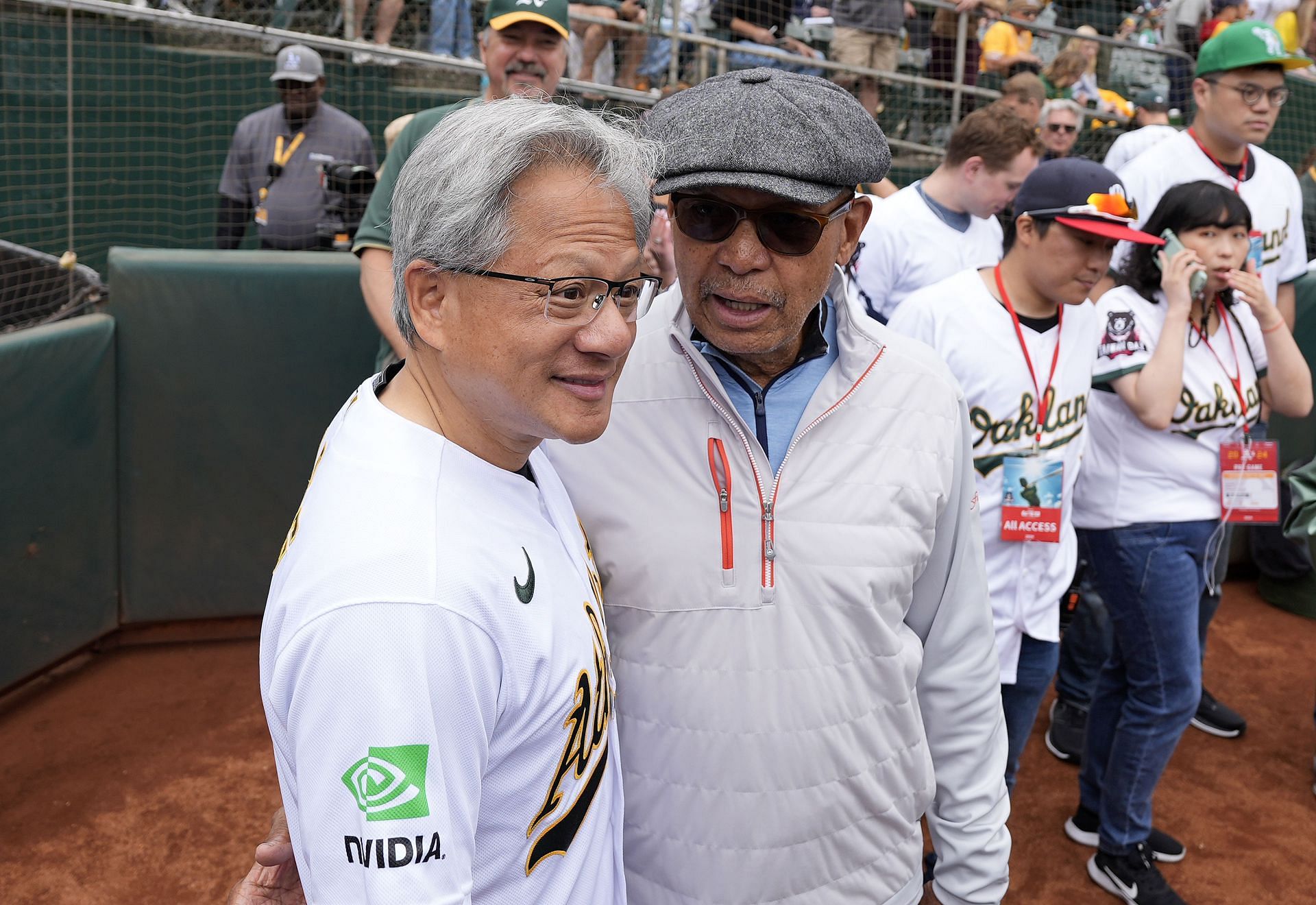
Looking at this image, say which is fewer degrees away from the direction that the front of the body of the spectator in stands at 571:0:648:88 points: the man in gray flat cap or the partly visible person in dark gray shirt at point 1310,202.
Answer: the man in gray flat cap

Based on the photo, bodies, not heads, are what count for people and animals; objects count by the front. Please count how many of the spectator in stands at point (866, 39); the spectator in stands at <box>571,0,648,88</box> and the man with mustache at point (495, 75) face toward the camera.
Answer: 3

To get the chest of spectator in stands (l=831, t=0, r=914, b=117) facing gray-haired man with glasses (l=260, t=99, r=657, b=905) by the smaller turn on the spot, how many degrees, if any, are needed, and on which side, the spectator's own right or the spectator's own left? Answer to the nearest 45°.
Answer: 0° — they already face them

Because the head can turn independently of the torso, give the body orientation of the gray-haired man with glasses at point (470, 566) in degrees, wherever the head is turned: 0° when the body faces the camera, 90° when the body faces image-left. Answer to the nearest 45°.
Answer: approximately 315°

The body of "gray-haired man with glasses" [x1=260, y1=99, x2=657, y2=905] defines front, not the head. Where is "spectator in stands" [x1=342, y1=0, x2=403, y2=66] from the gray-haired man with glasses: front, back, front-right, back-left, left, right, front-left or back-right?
back-left

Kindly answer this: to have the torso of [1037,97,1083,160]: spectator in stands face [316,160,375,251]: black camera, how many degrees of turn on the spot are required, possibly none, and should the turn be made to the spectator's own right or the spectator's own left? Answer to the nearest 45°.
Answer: approximately 45° to the spectator's own right

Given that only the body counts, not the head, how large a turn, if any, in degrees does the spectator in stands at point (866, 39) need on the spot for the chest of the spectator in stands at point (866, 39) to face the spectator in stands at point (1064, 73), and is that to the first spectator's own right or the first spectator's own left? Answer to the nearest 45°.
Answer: approximately 135° to the first spectator's own left

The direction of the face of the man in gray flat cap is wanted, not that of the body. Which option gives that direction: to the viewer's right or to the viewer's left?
to the viewer's left

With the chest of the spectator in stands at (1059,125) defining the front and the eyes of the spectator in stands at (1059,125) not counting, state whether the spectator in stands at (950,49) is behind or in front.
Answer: behind
